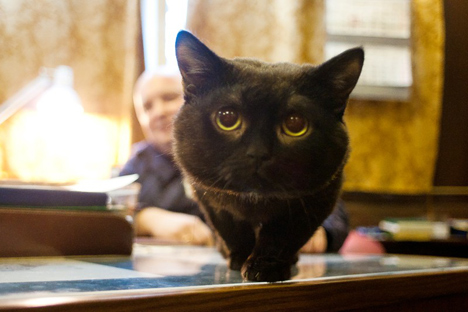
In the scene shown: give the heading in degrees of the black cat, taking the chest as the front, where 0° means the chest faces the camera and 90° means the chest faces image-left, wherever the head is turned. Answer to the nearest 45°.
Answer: approximately 0°
